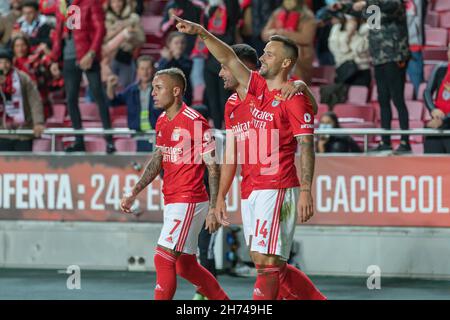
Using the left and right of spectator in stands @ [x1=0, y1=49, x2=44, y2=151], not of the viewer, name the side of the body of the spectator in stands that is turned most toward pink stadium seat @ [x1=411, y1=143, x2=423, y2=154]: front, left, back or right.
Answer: left

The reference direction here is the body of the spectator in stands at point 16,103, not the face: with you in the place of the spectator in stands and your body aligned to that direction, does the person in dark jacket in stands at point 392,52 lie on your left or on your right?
on your left

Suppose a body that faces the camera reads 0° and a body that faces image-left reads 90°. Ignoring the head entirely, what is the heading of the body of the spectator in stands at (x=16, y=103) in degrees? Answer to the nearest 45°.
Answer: approximately 0°

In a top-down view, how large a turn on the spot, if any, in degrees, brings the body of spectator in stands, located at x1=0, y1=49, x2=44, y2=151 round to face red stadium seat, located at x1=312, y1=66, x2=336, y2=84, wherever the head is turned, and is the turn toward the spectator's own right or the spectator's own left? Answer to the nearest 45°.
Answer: approximately 90° to the spectator's own left

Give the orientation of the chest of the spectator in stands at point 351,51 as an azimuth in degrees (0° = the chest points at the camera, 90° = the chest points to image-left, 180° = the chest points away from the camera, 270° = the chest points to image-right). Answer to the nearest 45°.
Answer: approximately 0°

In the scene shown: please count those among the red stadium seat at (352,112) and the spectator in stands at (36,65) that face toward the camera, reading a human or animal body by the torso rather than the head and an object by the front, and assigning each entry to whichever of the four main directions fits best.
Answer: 2
